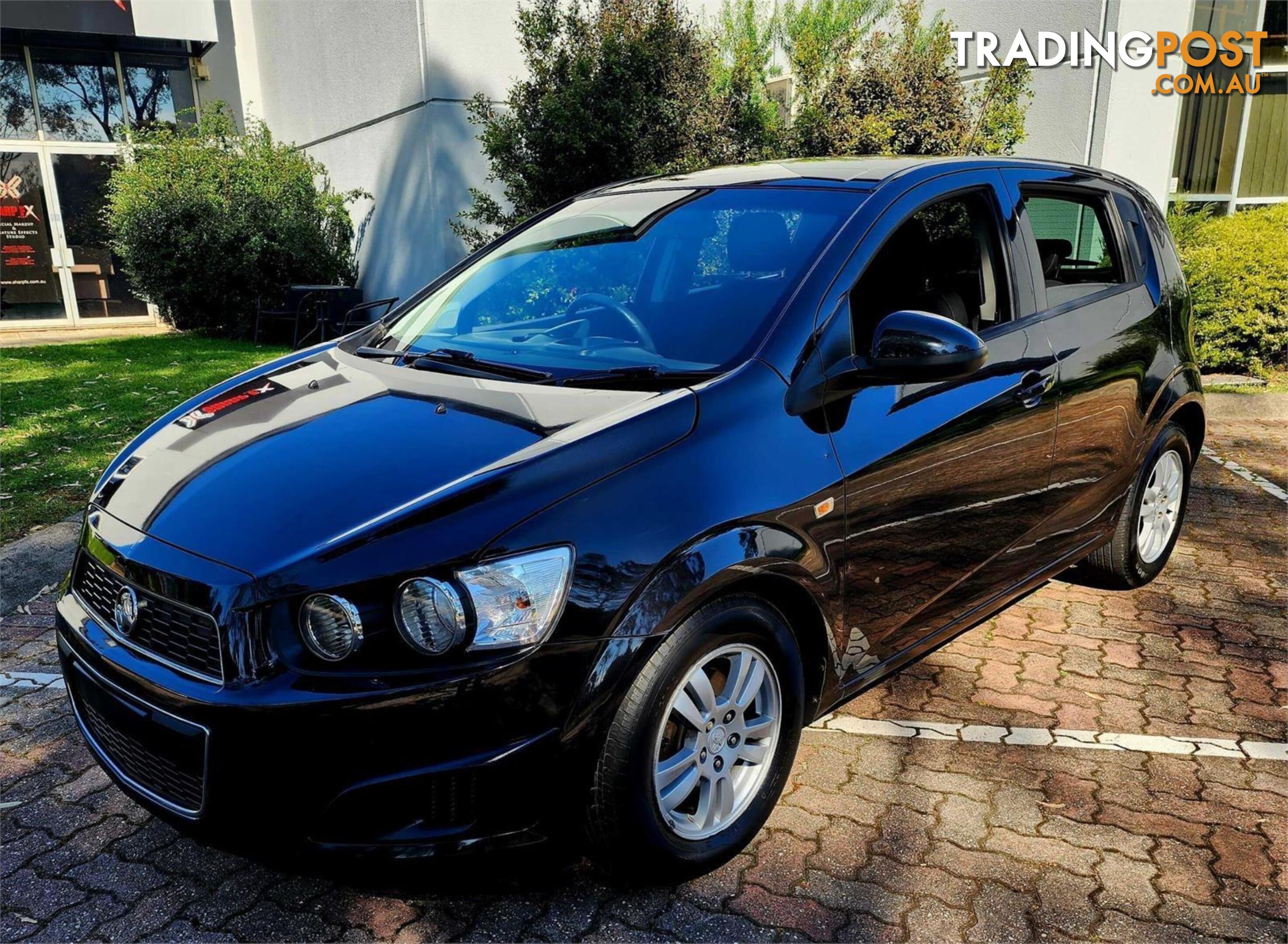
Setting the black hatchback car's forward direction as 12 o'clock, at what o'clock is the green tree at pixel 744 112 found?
The green tree is roughly at 5 o'clock from the black hatchback car.

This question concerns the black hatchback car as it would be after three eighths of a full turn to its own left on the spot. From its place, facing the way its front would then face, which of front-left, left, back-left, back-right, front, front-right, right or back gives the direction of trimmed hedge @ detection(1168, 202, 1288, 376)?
front-left

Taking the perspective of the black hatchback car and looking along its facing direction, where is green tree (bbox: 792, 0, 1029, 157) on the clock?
The green tree is roughly at 5 o'clock from the black hatchback car.

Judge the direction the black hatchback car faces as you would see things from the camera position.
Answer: facing the viewer and to the left of the viewer

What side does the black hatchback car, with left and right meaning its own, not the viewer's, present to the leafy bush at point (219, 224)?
right

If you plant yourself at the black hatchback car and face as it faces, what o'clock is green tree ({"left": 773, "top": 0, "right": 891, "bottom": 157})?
The green tree is roughly at 5 o'clock from the black hatchback car.

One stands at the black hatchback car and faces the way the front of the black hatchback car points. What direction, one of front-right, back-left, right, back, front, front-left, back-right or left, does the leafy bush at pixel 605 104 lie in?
back-right
